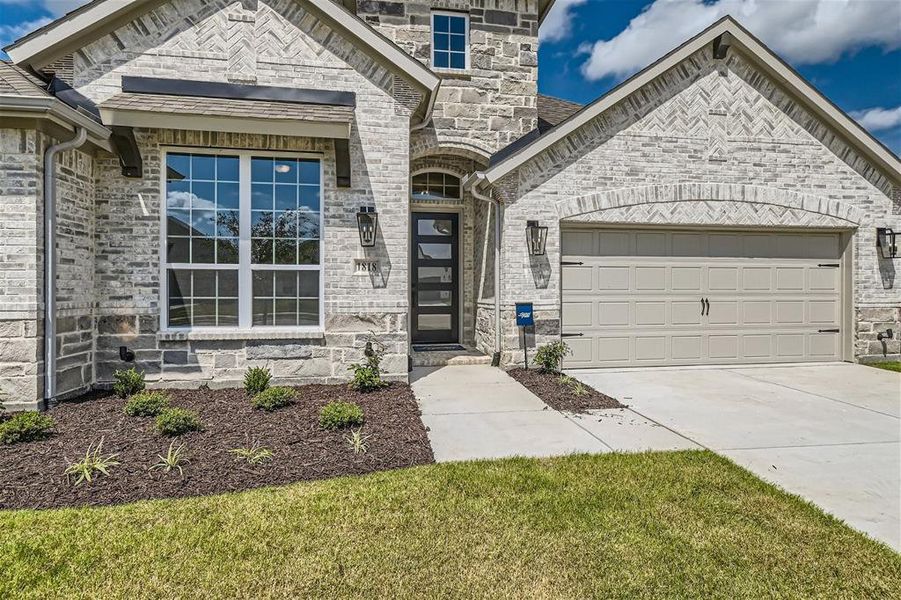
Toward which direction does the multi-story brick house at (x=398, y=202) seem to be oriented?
toward the camera

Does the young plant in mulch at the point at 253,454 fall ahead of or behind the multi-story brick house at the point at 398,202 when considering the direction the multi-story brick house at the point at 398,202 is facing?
ahead

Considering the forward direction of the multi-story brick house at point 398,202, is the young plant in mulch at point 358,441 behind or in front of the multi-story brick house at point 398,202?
in front

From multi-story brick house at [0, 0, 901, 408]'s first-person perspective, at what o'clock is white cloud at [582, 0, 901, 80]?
The white cloud is roughly at 8 o'clock from the multi-story brick house.

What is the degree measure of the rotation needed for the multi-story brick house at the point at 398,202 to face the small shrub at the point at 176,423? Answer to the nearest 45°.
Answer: approximately 45° to its right

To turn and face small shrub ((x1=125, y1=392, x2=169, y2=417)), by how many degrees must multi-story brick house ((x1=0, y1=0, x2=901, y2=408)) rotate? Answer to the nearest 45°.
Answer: approximately 45° to its right

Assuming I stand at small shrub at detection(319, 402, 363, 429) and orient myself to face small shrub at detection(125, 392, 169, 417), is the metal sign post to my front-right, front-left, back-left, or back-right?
back-right
